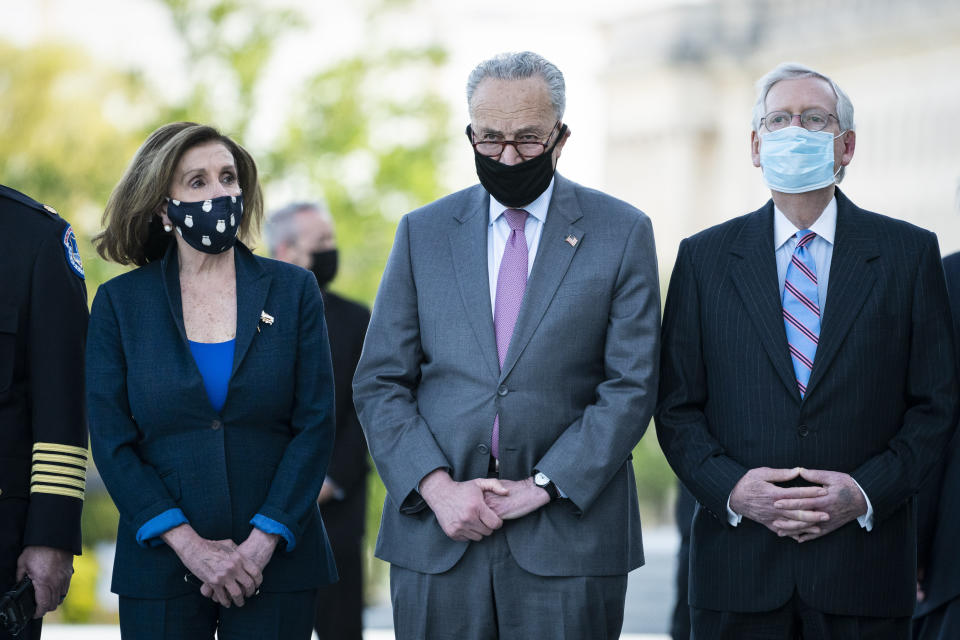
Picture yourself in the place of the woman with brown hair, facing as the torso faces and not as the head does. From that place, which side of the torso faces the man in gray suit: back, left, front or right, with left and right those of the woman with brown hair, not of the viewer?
left

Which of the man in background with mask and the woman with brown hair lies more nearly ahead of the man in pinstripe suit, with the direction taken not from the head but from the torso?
the woman with brown hair

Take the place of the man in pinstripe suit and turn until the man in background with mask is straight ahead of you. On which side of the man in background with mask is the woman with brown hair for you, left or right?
left

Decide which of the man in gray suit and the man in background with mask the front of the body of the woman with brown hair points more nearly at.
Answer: the man in gray suit

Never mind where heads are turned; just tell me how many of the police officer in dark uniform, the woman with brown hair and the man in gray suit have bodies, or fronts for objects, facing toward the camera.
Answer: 3

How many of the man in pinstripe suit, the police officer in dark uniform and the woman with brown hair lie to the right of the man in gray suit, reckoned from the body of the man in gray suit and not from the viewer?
2

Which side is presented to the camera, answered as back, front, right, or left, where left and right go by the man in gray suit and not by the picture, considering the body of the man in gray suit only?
front

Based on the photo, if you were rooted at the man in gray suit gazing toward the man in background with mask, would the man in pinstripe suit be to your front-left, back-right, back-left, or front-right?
back-right

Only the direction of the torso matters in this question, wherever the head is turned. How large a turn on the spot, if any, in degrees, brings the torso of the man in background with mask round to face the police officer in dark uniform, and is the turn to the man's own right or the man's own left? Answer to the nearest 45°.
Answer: approximately 90° to the man's own right

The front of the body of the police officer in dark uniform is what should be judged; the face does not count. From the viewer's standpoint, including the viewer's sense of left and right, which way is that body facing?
facing the viewer

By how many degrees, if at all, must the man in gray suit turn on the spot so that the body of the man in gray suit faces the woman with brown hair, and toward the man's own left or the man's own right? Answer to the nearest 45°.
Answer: approximately 90° to the man's own right

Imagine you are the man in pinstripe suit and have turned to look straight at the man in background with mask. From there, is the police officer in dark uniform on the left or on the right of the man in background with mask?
left

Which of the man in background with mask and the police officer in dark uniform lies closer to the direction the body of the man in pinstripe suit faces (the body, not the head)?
the police officer in dark uniform

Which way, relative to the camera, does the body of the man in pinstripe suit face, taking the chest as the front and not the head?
toward the camera

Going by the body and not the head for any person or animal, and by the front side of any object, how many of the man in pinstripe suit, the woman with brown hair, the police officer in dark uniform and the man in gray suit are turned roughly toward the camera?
4

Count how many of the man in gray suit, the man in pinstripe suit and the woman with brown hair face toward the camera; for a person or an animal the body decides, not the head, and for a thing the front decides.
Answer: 3
